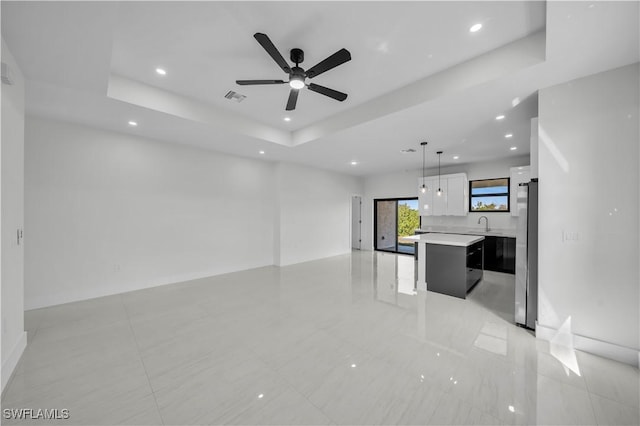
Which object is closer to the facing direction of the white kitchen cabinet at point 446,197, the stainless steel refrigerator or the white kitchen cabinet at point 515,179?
the stainless steel refrigerator

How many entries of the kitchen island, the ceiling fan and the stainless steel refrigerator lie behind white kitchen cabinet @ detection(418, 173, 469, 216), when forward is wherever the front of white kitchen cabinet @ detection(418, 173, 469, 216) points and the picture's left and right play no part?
0

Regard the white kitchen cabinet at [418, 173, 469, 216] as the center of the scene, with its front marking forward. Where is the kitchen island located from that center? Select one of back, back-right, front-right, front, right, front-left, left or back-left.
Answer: front

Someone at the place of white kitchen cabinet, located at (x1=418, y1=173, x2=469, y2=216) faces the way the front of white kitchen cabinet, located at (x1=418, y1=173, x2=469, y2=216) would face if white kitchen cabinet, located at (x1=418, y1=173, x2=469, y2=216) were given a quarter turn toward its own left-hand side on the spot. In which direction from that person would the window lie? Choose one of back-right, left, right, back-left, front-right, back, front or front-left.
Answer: front

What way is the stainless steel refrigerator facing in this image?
to the viewer's left

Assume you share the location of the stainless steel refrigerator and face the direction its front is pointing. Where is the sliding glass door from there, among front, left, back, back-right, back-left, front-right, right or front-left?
front-right

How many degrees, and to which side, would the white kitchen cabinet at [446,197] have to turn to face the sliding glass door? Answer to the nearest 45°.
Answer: approximately 135° to its right

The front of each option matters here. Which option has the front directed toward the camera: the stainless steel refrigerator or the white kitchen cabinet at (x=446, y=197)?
the white kitchen cabinet

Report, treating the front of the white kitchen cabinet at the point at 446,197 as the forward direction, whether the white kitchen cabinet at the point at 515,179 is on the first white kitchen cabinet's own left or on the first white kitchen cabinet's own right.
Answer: on the first white kitchen cabinet's own left

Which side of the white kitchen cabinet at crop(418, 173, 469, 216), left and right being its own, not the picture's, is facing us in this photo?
front

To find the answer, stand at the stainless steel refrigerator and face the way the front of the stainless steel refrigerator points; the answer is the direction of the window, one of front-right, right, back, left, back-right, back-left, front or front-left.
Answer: right

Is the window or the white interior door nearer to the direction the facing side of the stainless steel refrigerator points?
the white interior door

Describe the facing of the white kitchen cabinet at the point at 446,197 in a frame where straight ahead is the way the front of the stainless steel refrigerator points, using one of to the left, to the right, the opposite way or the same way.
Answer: to the left

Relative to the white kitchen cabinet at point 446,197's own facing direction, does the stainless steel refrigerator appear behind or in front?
in front

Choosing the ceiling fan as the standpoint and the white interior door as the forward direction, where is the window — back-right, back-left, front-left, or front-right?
front-right

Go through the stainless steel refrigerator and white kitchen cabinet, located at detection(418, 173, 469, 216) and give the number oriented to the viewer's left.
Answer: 1
